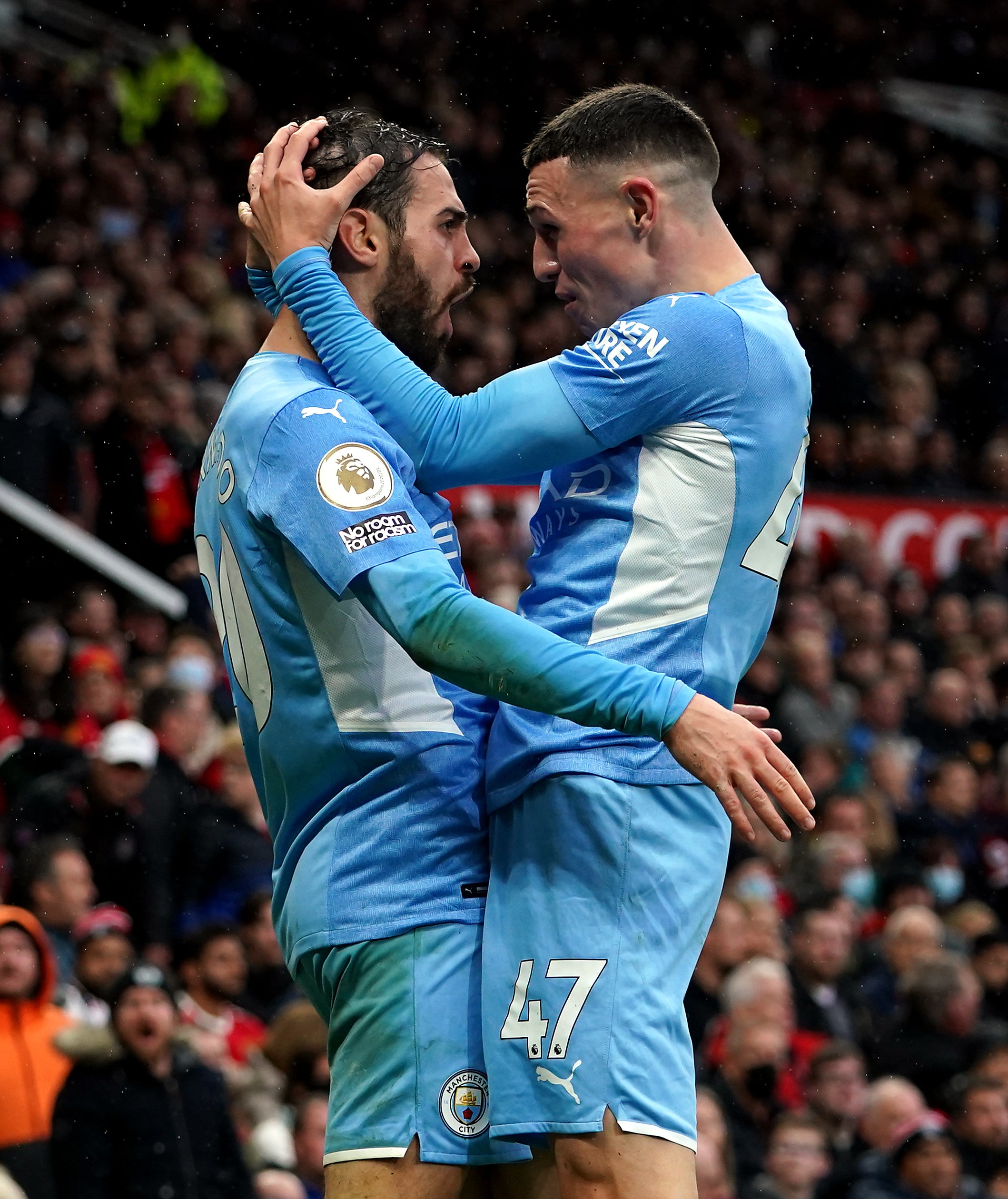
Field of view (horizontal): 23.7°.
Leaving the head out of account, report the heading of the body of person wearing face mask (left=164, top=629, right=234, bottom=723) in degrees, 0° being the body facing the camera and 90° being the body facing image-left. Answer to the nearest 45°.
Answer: approximately 45°

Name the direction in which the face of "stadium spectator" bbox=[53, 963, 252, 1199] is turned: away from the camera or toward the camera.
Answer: toward the camera

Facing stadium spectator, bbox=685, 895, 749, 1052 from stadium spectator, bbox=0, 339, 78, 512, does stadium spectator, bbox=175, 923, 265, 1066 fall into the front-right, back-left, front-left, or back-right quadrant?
front-right

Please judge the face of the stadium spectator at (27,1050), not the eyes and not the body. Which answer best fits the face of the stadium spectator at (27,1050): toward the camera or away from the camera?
toward the camera

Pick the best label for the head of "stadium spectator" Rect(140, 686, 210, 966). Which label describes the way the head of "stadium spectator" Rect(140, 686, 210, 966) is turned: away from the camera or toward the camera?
toward the camera

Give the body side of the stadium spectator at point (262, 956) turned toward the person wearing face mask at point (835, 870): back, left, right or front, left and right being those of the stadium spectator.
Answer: left

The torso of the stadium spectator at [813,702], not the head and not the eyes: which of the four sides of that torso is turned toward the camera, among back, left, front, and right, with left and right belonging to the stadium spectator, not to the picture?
front

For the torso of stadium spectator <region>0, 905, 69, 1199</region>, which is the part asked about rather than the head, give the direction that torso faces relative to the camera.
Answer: toward the camera

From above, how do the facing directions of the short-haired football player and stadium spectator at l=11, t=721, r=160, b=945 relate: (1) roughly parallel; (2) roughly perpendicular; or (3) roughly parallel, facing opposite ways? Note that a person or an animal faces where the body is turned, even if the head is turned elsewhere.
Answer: roughly perpendicular

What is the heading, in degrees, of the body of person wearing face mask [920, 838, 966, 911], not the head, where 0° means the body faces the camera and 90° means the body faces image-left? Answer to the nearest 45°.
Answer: approximately 0°

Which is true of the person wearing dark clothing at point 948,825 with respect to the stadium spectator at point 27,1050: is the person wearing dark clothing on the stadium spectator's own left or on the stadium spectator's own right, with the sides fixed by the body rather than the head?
on the stadium spectator's own left

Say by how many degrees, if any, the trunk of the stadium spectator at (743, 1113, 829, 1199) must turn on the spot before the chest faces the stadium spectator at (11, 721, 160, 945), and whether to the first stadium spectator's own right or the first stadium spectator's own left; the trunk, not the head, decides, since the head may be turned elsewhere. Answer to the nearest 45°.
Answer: approximately 90° to the first stadium spectator's own right

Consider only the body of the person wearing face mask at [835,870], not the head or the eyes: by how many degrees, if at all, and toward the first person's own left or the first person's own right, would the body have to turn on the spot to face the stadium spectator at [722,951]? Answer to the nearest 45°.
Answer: approximately 45° to the first person's own right

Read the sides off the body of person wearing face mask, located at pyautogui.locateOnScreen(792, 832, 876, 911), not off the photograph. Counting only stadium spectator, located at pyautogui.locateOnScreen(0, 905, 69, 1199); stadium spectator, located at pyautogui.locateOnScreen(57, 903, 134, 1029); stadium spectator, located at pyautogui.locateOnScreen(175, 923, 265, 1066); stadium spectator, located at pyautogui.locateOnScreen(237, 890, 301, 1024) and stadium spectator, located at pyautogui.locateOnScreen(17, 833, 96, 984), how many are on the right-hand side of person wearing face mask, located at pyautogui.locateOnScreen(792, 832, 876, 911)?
5

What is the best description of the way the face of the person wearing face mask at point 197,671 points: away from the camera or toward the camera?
toward the camera

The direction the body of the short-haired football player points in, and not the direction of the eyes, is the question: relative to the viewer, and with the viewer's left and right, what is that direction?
facing to the left of the viewer
